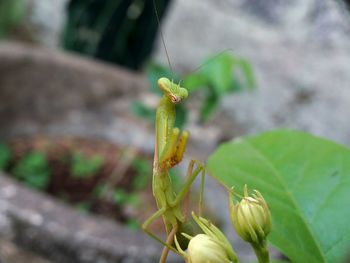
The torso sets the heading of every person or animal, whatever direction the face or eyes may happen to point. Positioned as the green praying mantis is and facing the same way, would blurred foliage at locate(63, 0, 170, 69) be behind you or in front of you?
behind

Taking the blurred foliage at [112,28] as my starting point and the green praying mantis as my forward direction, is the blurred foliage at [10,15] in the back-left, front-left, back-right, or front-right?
back-right

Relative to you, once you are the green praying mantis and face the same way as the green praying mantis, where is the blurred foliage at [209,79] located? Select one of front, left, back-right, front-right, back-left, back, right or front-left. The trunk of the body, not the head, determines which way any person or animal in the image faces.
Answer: back-left

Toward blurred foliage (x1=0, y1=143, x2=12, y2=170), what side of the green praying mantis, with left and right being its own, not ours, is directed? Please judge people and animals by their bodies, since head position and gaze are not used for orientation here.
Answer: back

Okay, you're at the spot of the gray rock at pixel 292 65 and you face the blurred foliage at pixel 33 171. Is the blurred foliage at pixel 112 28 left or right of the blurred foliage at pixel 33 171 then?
right

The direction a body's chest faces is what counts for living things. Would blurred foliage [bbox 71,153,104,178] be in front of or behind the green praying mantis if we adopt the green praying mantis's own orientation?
behind

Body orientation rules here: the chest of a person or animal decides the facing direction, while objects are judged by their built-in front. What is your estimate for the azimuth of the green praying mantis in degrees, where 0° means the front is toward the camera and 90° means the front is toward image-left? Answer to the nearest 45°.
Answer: approximately 315°

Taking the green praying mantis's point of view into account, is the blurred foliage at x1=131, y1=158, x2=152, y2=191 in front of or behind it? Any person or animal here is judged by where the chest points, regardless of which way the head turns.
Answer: behind

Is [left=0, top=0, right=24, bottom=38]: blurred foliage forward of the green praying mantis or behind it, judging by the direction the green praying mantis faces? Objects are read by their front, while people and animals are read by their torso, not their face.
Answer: behind

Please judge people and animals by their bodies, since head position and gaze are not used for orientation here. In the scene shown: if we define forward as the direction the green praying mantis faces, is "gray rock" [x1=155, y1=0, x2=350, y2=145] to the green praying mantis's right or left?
on its left

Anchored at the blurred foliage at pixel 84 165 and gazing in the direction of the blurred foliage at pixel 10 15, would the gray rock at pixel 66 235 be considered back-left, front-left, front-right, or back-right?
back-left

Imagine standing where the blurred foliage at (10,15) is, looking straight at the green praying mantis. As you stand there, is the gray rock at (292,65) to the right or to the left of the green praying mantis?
left
